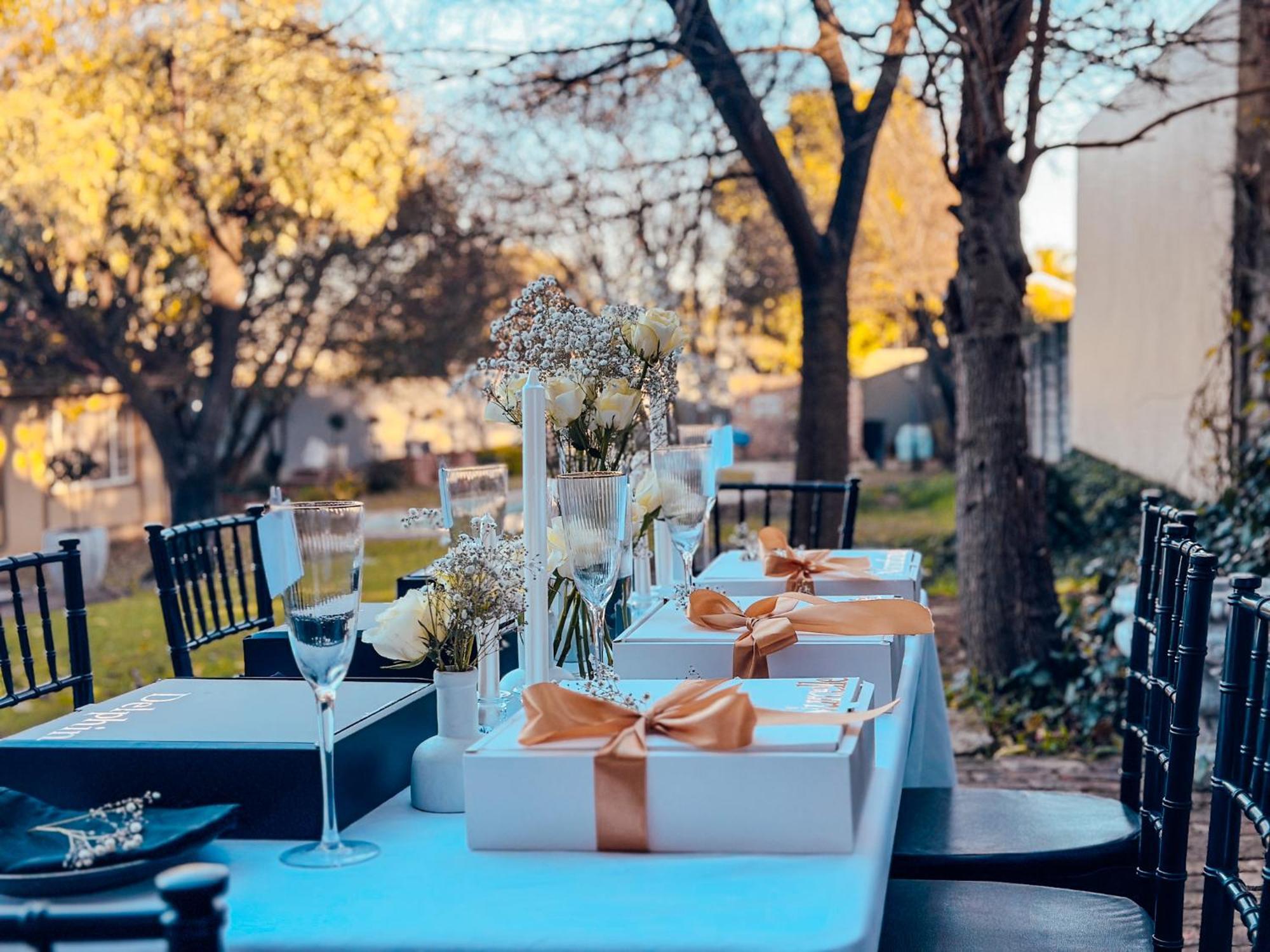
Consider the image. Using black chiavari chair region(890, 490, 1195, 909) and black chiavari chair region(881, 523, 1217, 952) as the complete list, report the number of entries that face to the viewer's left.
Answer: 2

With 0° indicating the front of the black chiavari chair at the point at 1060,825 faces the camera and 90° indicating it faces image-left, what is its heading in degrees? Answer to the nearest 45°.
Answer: approximately 90°

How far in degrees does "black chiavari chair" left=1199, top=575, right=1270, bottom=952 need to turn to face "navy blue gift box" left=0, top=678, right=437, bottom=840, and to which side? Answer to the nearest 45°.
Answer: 0° — it already faces it

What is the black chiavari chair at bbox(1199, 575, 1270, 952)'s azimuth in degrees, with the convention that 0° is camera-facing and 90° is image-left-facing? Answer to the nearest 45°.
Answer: approximately 45°

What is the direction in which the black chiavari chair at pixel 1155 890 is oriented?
to the viewer's left
